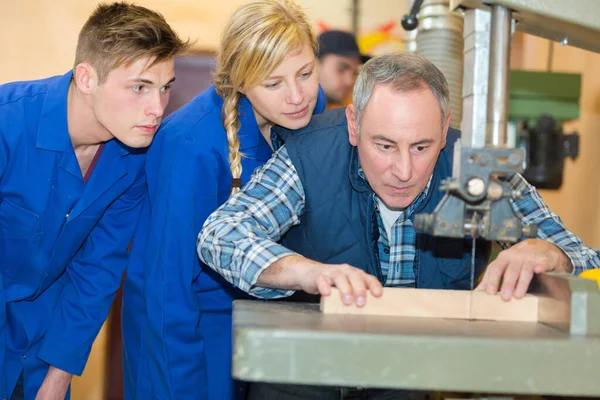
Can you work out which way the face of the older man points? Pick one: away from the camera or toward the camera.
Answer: toward the camera

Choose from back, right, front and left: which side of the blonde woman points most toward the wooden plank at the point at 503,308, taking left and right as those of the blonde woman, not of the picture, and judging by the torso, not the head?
front

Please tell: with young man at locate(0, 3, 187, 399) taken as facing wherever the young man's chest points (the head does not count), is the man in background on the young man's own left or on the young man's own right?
on the young man's own left

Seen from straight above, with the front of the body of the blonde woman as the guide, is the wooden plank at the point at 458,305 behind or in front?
in front

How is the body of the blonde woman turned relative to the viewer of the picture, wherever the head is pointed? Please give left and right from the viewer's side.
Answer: facing the viewer and to the right of the viewer

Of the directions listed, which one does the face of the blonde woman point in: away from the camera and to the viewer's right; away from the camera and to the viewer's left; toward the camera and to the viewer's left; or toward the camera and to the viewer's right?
toward the camera and to the viewer's right

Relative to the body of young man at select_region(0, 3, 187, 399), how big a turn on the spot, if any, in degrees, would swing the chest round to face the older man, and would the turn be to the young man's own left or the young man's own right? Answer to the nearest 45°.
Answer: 0° — they already face them

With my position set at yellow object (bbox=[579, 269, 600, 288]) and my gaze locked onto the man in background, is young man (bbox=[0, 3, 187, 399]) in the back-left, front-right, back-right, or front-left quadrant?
front-left

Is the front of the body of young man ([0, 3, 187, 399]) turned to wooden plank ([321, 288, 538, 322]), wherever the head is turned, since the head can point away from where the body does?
yes

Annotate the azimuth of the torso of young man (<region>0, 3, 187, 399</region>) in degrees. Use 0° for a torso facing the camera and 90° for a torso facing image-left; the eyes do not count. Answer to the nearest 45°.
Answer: approximately 315°

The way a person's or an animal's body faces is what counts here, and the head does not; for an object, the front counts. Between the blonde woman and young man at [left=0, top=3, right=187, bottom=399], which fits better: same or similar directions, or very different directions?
same or similar directions

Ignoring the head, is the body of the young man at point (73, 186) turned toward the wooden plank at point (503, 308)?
yes
